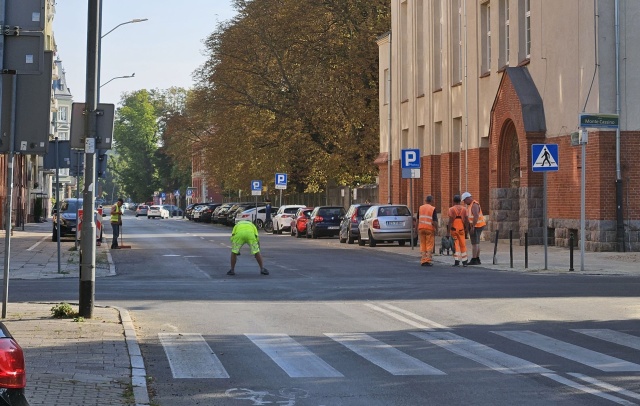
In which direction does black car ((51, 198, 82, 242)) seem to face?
toward the camera

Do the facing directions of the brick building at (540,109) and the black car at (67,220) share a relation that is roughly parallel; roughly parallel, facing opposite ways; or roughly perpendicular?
roughly perpendicular

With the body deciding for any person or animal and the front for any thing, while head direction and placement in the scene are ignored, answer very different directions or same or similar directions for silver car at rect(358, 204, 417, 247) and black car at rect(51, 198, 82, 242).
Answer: very different directions

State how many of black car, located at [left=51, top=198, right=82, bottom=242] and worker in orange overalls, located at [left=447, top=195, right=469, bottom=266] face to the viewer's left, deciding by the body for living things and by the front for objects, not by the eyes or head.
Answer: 0

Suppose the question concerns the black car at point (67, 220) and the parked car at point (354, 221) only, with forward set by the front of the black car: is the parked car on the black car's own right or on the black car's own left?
on the black car's own left

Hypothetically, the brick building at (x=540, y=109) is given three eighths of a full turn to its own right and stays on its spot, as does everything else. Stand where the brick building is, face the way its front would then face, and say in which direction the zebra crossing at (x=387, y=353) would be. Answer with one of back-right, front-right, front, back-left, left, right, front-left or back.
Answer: back

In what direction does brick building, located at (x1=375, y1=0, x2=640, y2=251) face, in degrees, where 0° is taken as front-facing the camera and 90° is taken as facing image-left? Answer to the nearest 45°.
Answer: approximately 45°

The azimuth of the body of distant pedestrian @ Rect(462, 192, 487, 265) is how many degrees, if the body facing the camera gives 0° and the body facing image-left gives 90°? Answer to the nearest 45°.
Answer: approximately 90°

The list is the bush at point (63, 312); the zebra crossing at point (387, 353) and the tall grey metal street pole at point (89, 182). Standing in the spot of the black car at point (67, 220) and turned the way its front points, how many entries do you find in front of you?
3
